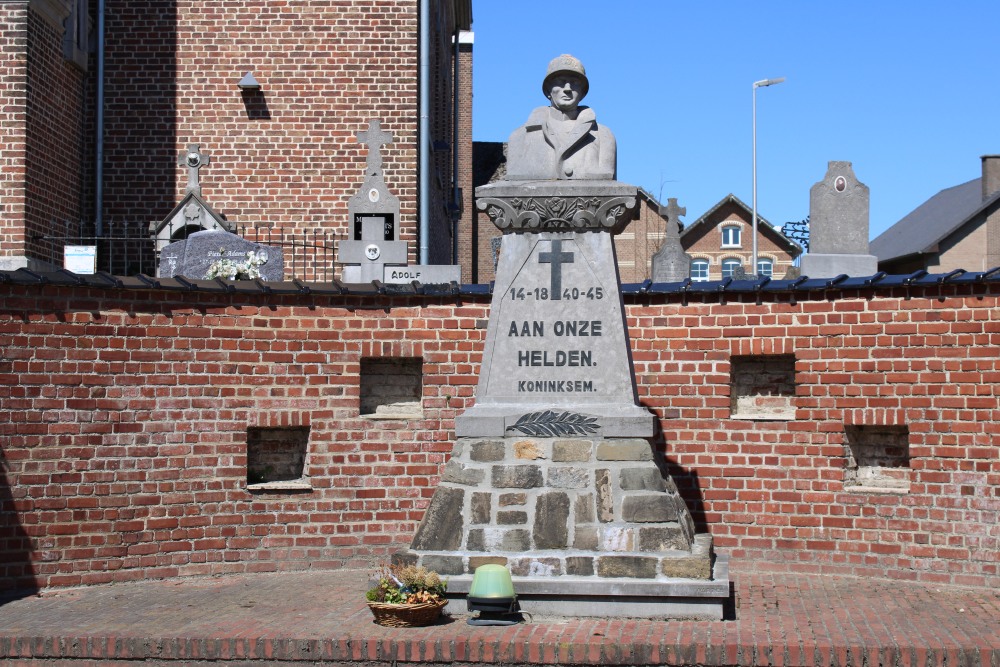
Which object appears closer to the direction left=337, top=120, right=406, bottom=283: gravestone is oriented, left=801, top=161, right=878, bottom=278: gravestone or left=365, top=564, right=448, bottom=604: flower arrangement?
the flower arrangement

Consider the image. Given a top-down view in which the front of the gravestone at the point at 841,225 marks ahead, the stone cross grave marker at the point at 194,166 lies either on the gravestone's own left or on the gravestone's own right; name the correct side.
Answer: on the gravestone's own right

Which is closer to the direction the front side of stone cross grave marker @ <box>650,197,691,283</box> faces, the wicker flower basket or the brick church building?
the wicker flower basket

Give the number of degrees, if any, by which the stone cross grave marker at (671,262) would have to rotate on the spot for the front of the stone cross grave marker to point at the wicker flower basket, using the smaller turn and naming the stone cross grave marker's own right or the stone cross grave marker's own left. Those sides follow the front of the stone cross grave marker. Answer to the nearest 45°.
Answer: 0° — it already faces it

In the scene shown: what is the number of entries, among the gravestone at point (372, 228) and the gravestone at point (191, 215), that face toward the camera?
2

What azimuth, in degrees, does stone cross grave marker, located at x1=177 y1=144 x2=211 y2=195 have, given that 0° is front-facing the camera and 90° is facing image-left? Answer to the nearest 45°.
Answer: approximately 0°

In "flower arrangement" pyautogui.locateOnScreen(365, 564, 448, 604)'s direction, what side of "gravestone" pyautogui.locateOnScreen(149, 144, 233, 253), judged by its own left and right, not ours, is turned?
front

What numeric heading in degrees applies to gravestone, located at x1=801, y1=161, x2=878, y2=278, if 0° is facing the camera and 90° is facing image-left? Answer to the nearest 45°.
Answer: approximately 0°
